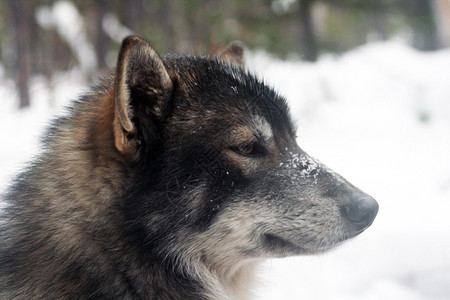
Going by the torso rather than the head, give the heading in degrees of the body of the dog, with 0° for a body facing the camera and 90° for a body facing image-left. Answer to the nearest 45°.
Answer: approximately 270°

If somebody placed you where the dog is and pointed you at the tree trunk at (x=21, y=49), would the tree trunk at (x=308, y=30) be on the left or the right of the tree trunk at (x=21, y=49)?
right
